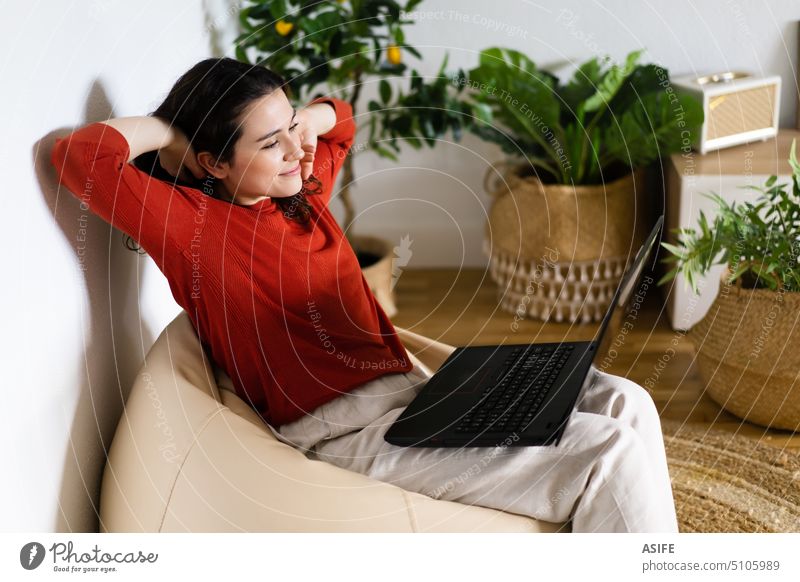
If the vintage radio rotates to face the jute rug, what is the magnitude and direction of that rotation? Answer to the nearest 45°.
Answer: approximately 45° to its right

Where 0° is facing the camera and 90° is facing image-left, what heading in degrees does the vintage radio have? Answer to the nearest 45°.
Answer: approximately 315°

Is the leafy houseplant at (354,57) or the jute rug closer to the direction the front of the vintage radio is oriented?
the jute rug

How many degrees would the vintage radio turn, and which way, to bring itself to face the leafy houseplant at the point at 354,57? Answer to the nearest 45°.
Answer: approximately 135° to its right

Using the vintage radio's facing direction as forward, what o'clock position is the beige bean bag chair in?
The beige bean bag chair is roughly at 2 o'clock from the vintage radio.

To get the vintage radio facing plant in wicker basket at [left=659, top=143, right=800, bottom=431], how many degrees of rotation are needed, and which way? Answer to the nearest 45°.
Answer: approximately 45° to its right
